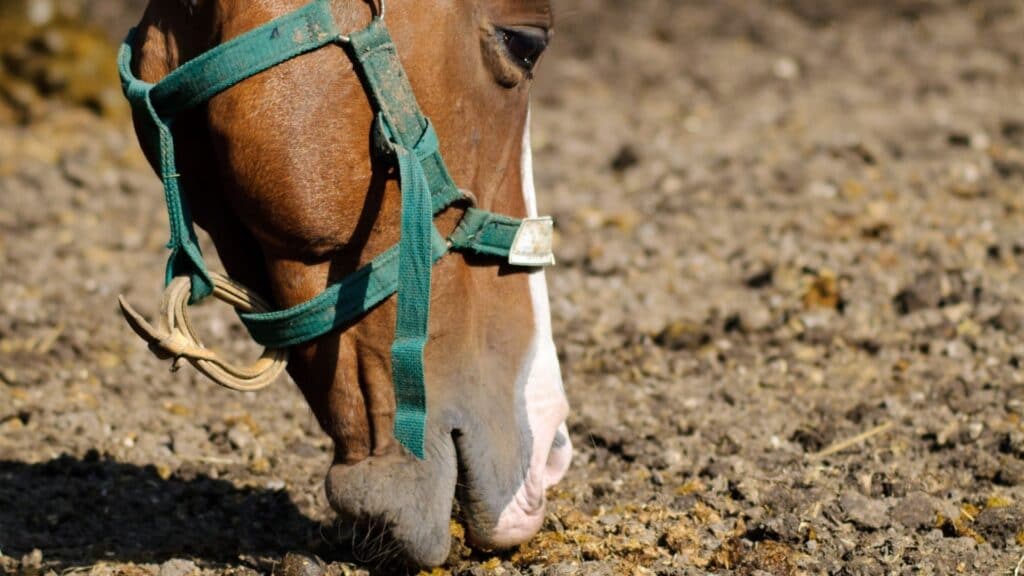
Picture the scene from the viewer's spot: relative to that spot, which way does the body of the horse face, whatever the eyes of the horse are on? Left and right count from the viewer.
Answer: facing to the right of the viewer
